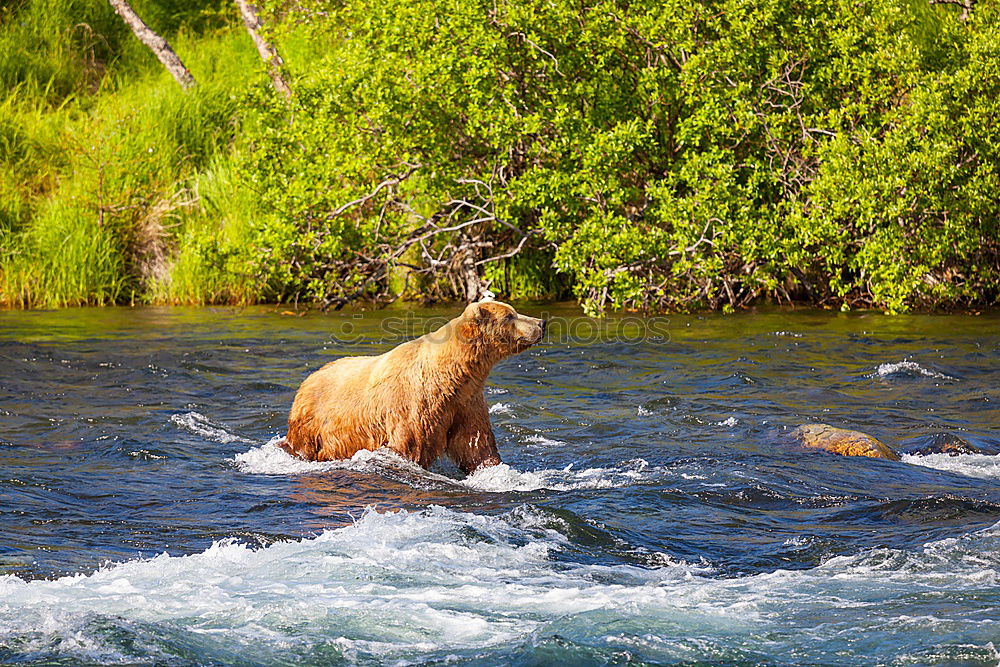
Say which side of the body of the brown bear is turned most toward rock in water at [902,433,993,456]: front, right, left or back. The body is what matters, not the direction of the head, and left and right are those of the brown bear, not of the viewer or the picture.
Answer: front

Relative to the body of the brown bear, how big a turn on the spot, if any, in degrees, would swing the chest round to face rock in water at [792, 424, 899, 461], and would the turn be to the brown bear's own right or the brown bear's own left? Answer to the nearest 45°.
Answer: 0° — it already faces it

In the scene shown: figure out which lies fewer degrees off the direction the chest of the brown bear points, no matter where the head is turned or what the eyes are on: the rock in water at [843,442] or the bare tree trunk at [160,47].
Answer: the rock in water

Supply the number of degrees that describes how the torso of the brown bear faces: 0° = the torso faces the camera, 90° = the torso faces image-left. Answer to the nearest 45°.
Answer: approximately 270°

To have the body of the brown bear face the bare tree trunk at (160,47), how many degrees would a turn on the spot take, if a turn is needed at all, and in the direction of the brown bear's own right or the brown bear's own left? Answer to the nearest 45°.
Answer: approximately 90° to the brown bear's own left

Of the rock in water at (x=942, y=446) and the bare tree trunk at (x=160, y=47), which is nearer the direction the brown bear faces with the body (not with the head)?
the rock in water
